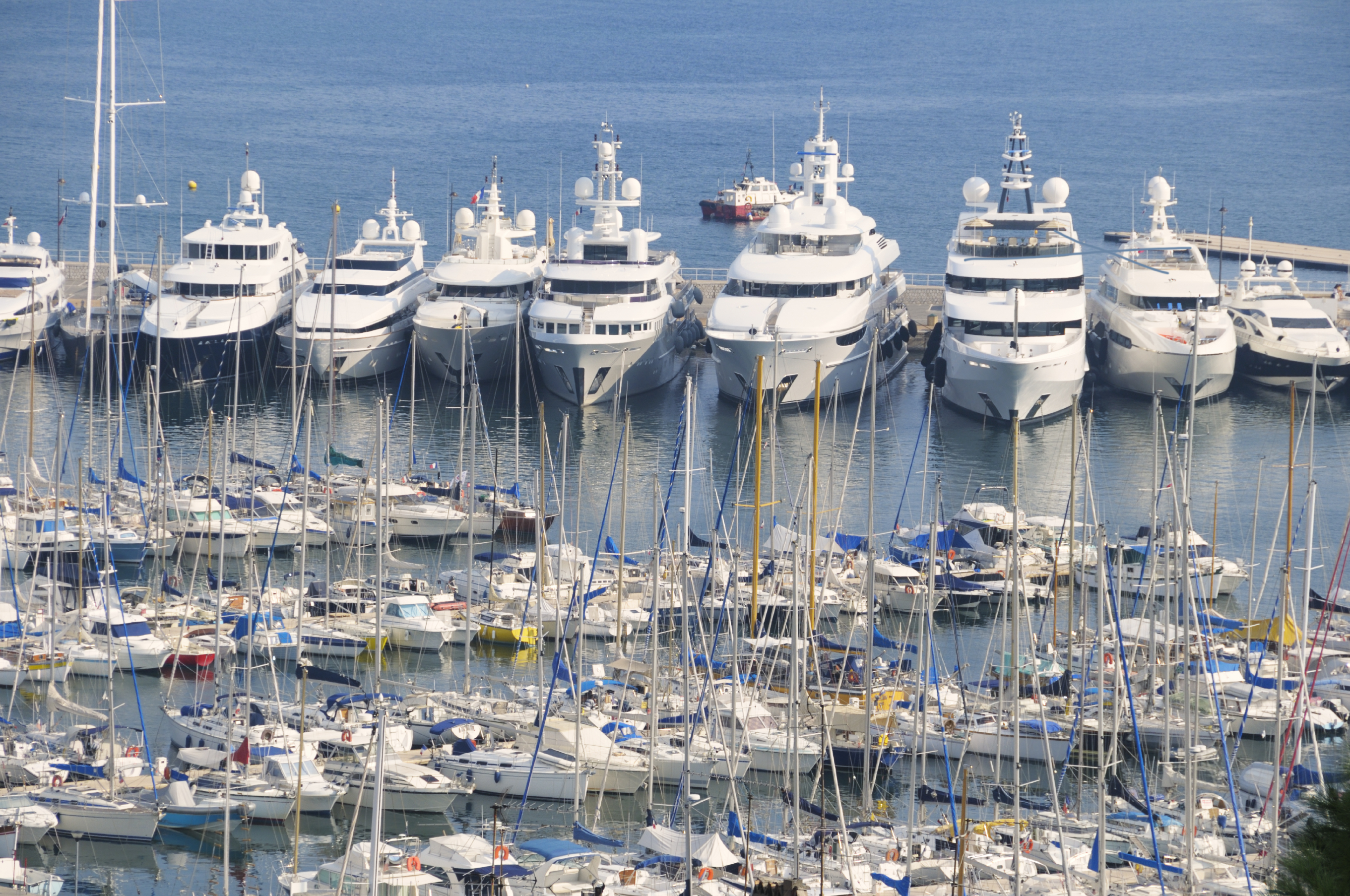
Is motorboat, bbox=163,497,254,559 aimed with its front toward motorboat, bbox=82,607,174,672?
no

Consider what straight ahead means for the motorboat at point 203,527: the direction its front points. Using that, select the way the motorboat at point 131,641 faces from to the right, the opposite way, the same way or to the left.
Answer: the same way

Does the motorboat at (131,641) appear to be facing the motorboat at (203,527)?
no
